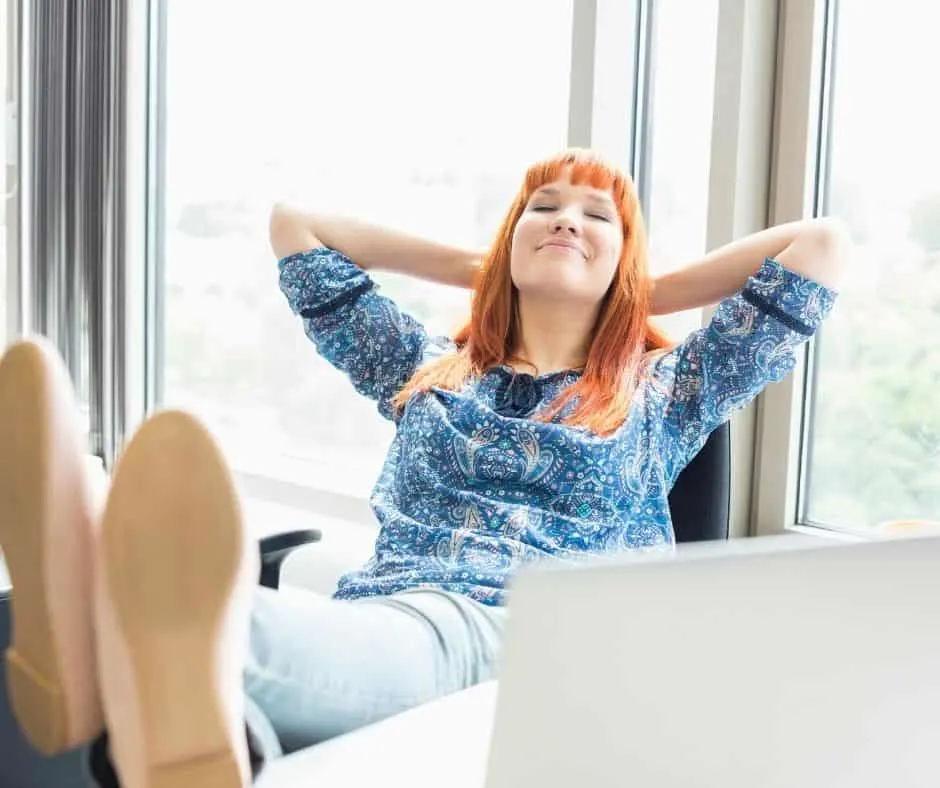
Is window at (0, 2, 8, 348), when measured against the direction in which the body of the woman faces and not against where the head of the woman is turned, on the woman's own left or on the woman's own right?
on the woman's own right

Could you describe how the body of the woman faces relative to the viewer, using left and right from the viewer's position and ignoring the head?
facing the viewer and to the left of the viewer

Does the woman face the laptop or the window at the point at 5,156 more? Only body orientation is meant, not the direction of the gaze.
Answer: the laptop

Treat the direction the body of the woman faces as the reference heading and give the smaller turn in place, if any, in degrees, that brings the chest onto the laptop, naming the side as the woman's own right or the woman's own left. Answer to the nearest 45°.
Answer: approximately 45° to the woman's own left
